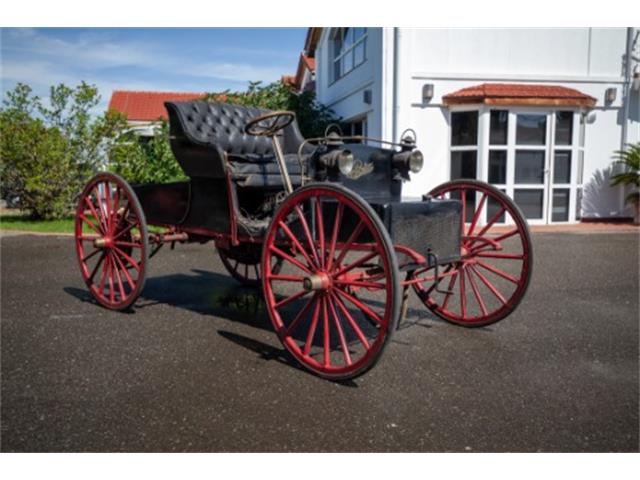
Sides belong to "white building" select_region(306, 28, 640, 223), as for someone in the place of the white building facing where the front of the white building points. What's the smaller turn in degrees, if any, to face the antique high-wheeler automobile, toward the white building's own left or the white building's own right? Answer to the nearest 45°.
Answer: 0° — it already faces it

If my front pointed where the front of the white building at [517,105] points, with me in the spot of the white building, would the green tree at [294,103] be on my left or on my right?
on my right

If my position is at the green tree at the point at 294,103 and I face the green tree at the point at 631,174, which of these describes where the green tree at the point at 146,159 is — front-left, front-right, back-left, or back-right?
back-right

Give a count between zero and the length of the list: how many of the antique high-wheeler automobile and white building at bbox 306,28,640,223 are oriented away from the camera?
0

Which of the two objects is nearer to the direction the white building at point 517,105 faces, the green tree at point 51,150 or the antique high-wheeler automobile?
the antique high-wheeler automobile

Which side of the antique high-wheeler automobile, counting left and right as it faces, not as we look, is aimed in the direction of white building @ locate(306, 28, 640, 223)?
left

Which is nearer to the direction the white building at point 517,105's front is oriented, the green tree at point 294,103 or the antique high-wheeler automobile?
the antique high-wheeler automobile

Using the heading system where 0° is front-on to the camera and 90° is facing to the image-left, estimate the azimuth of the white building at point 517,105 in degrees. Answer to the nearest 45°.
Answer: approximately 0°

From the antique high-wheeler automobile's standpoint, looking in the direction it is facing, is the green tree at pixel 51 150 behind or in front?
behind

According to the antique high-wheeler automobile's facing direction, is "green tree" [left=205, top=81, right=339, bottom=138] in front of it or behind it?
behind

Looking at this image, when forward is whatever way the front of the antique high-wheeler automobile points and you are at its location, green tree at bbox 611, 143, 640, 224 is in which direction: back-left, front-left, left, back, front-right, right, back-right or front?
left

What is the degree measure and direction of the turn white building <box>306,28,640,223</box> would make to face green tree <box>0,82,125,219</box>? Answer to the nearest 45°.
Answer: approximately 90° to its right
